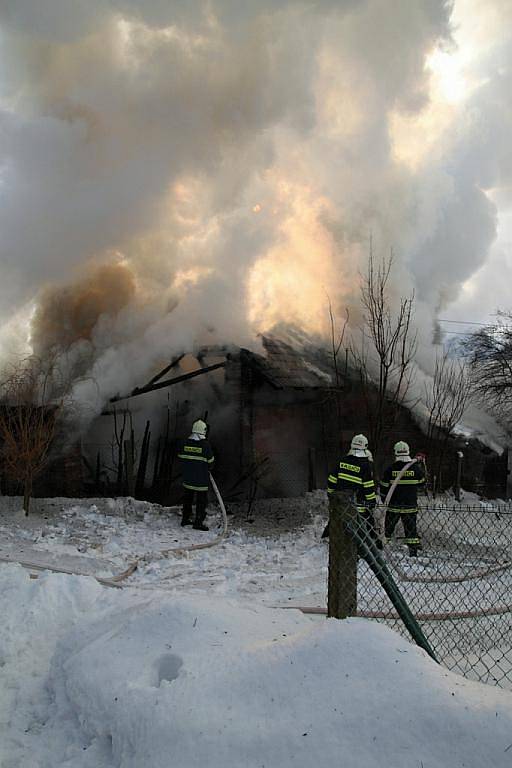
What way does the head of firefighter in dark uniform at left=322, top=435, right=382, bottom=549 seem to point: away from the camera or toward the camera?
away from the camera

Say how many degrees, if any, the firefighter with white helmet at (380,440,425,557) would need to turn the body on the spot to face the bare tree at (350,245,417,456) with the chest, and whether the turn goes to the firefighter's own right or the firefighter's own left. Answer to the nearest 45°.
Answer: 0° — they already face it

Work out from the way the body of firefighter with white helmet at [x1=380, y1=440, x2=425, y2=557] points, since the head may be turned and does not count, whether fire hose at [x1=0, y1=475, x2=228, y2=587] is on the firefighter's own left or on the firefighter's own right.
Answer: on the firefighter's own left

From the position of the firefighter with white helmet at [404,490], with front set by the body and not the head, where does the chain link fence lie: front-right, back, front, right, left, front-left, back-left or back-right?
back

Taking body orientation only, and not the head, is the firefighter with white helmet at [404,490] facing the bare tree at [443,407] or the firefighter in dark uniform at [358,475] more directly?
the bare tree

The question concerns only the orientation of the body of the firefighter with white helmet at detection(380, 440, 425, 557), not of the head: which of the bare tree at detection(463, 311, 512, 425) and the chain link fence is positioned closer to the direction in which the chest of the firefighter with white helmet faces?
the bare tree

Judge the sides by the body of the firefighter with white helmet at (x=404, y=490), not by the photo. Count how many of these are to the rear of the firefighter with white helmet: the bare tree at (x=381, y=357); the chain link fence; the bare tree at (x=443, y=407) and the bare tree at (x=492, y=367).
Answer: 1

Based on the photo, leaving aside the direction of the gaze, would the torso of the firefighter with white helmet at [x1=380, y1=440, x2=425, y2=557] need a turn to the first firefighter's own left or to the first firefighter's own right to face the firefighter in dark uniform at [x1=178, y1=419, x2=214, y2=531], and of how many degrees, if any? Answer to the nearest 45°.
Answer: approximately 90° to the first firefighter's own left

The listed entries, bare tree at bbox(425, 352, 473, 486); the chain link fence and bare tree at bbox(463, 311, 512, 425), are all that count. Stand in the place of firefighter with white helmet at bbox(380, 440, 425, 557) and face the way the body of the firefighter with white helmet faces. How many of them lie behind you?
1

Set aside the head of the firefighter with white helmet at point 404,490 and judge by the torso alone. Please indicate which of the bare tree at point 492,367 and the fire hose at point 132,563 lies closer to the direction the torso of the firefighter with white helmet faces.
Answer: the bare tree

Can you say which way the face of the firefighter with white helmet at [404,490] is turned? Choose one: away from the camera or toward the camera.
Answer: away from the camera

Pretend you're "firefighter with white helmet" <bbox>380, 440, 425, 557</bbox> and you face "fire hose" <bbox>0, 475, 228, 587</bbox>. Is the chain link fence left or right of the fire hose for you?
left

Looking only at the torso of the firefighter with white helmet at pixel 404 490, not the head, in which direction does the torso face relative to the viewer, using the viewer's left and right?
facing away from the viewer

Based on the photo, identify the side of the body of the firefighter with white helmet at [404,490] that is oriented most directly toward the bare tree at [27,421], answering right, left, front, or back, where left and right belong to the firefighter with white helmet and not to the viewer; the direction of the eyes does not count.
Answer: left

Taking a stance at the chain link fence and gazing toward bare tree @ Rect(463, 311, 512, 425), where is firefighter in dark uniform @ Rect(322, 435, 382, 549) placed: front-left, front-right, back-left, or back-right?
front-left
